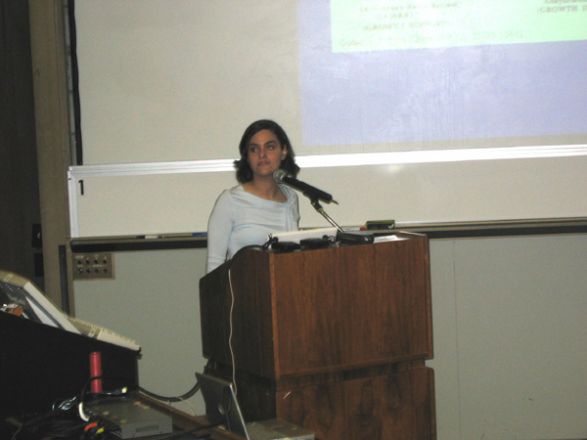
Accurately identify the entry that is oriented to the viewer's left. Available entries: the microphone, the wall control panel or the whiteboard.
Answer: the microphone

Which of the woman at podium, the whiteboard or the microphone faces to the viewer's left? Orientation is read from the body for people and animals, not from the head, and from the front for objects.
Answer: the microphone

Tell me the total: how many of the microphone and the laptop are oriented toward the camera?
0

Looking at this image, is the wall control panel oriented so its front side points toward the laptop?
yes

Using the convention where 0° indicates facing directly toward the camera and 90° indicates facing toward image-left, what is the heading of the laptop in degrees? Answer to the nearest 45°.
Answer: approximately 225°

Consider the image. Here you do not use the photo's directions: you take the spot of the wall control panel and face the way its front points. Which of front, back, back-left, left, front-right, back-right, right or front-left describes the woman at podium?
front-left

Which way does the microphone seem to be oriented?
to the viewer's left

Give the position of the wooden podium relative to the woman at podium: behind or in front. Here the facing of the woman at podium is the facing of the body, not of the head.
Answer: in front

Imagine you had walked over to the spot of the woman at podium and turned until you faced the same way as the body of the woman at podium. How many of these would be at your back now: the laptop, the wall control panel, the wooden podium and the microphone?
1

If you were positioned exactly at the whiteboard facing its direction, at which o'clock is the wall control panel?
The wall control panel is roughly at 3 o'clock from the whiteboard.
